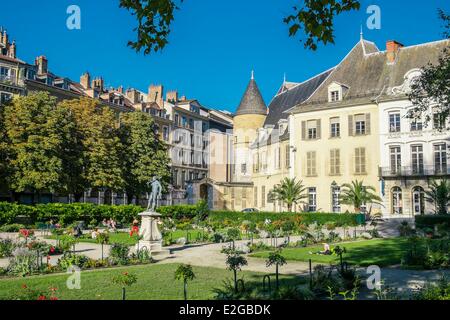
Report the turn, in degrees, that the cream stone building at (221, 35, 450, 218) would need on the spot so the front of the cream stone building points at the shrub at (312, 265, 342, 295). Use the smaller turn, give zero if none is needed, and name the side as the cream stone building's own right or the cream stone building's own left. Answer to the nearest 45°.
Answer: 0° — it already faces it

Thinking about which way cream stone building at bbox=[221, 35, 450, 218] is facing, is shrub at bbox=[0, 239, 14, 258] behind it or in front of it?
in front

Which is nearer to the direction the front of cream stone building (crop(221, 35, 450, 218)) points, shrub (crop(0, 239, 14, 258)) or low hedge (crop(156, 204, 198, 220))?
the shrub

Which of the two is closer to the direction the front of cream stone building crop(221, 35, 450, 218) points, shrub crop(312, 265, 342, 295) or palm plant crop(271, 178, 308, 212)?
the shrub

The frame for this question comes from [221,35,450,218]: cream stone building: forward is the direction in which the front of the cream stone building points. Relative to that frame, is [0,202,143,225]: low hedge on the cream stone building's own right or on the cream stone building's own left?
on the cream stone building's own right

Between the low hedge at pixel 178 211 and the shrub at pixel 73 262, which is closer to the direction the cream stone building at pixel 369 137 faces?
the shrub

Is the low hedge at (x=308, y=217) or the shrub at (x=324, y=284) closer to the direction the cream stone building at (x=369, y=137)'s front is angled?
the shrub

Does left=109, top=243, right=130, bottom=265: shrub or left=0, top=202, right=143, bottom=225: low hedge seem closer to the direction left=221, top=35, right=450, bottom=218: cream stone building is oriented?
the shrub

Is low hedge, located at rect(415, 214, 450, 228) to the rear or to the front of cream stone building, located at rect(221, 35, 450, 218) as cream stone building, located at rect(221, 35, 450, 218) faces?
to the front

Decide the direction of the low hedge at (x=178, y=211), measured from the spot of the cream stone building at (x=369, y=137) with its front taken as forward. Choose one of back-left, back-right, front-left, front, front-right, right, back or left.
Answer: right

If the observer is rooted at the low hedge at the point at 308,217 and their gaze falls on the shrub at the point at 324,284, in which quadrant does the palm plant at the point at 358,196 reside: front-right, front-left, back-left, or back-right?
back-left

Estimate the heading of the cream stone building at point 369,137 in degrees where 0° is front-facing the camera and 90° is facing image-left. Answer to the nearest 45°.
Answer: approximately 0°

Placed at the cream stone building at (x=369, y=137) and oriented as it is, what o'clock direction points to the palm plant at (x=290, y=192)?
The palm plant is roughly at 3 o'clock from the cream stone building.

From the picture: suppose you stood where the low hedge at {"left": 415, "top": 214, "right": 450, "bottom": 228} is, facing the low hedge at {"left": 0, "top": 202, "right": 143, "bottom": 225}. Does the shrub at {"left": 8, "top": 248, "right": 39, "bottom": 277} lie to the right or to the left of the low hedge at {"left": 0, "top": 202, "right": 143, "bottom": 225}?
left

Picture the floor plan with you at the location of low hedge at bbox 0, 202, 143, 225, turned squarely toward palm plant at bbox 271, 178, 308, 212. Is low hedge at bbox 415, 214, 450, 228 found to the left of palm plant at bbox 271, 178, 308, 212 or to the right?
right
